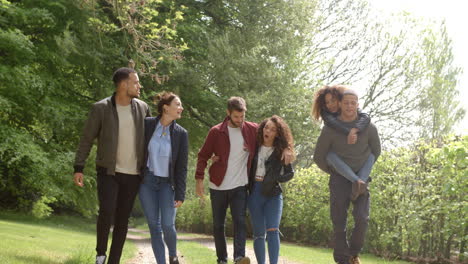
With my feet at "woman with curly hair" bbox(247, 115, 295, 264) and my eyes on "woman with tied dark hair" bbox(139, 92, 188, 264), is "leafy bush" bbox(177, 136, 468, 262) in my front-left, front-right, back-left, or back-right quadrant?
back-right

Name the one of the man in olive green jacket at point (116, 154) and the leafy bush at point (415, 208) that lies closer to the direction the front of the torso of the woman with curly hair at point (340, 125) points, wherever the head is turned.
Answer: the man in olive green jacket

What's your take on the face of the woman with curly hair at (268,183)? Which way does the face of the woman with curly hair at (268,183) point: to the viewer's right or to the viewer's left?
to the viewer's left

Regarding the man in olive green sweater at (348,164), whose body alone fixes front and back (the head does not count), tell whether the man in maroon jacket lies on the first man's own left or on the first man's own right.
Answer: on the first man's own right

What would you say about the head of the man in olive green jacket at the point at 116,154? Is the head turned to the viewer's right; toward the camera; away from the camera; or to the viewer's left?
to the viewer's right

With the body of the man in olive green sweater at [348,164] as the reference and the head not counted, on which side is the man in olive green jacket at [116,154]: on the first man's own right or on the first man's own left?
on the first man's own right

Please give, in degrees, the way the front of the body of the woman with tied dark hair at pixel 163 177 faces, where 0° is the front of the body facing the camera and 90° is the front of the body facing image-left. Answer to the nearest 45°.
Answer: approximately 0°

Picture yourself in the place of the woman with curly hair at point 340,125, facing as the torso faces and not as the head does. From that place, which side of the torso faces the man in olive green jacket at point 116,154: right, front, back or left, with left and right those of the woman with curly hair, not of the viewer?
right

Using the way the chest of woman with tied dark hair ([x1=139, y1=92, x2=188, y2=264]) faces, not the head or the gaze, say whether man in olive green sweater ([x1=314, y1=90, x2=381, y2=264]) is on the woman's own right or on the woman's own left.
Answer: on the woman's own left
